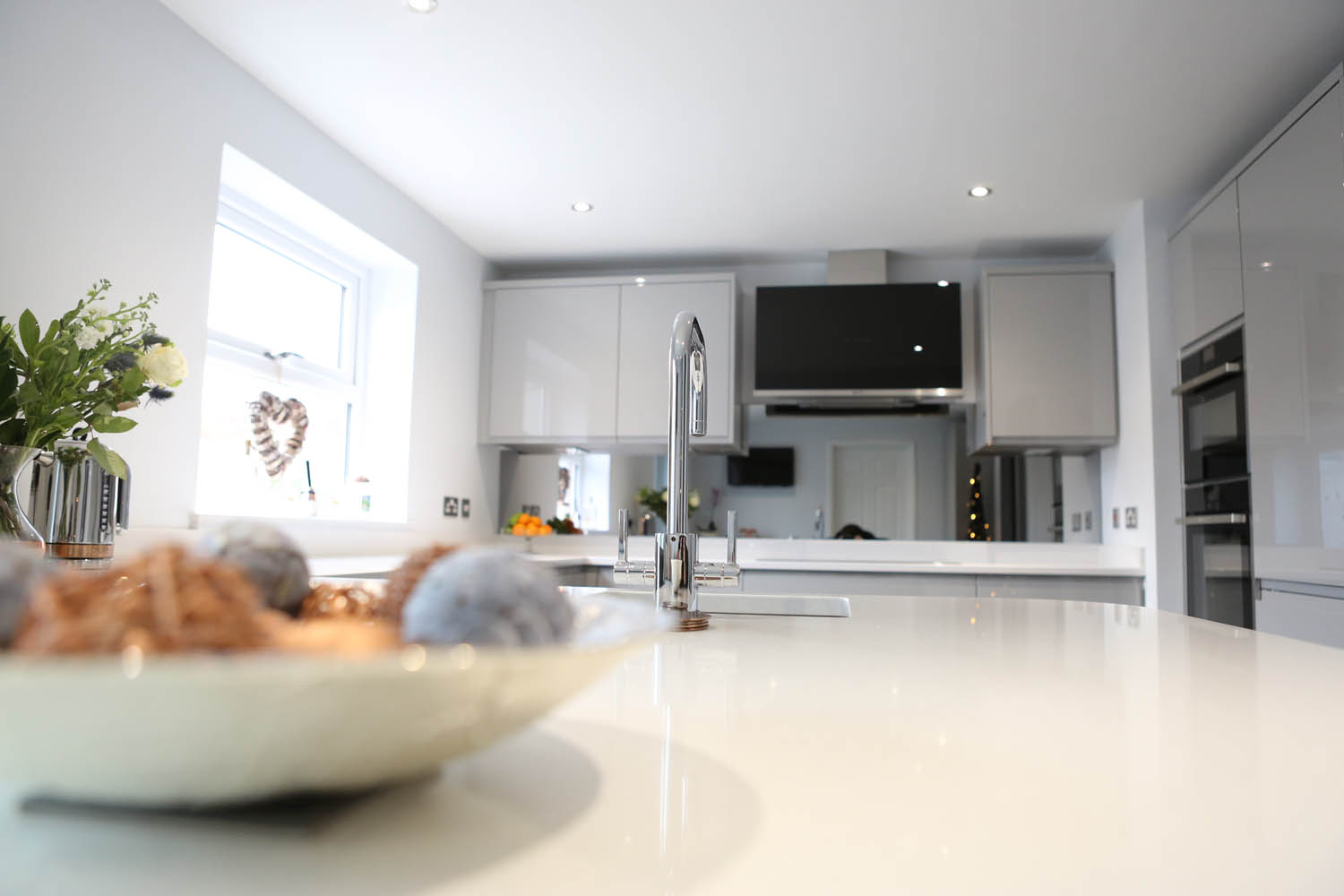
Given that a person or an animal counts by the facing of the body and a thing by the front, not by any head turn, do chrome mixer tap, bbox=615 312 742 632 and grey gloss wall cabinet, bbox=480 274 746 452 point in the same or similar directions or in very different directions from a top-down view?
very different directions

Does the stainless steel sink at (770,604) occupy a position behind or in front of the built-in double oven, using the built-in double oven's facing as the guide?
in front

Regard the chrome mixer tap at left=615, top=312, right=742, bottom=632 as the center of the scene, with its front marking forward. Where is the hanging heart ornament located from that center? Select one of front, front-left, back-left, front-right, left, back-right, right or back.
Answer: front-left

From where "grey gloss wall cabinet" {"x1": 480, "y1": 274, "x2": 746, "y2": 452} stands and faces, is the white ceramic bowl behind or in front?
in front

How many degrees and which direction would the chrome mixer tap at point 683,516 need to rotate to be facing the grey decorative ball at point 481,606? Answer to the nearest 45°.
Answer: approximately 180°

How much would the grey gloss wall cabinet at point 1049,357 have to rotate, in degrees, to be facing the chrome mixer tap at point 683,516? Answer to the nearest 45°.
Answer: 0° — it already faces it

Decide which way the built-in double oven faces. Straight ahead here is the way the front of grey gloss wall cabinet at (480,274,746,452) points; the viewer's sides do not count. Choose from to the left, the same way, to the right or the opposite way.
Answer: to the right

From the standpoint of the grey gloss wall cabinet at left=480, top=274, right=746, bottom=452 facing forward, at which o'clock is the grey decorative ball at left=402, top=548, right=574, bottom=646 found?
The grey decorative ball is roughly at 12 o'clock from the grey gloss wall cabinet.

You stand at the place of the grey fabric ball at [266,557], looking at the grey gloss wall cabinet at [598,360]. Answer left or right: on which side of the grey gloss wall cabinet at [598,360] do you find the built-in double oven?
right

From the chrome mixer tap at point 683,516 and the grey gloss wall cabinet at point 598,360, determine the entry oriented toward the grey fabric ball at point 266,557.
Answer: the grey gloss wall cabinet

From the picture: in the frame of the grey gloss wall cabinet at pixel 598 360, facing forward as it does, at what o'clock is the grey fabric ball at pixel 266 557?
The grey fabric ball is roughly at 12 o'clock from the grey gloss wall cabinet.
